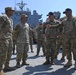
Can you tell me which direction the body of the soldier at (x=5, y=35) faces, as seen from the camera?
to the viewer's right

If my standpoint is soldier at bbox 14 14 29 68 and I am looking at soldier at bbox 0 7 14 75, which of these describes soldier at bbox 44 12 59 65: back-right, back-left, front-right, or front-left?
back-left

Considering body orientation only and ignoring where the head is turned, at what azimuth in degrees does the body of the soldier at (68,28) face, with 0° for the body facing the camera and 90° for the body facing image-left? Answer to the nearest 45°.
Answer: approximately 45°

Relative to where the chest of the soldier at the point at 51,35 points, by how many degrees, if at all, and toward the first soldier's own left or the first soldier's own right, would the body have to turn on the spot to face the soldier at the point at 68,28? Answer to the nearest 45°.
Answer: approximately 90° to the first soldier's own left

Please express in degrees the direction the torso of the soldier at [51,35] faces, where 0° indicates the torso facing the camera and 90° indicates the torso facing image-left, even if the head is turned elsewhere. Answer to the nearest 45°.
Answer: approximately 45°

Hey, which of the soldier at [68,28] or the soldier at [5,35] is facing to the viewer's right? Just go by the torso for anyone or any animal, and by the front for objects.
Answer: the soldier at [5,35]

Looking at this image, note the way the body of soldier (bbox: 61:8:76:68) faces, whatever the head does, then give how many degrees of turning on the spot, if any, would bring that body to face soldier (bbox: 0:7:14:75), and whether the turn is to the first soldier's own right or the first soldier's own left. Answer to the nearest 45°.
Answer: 0° — they already face them

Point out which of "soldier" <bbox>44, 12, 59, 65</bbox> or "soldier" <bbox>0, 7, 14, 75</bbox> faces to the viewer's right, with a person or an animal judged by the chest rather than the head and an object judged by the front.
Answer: "soldier" <bbox>0, 7, 14, 75</bbox>

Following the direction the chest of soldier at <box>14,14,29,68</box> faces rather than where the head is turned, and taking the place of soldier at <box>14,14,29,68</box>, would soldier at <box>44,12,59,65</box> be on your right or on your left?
on your left
